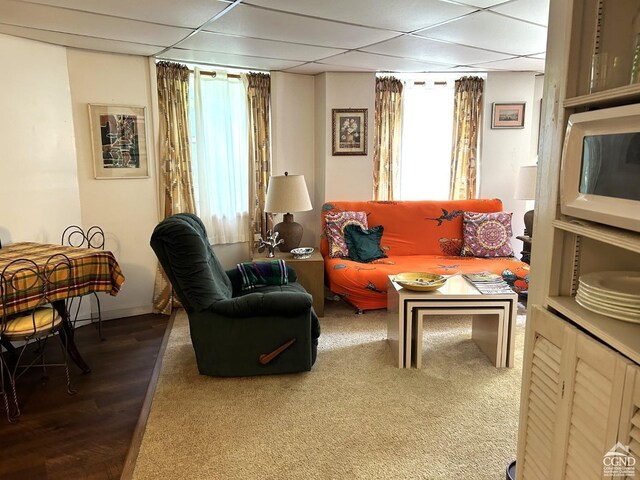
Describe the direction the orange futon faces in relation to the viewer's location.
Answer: facing the viewer

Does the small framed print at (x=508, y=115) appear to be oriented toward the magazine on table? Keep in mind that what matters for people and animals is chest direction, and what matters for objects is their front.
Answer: yes

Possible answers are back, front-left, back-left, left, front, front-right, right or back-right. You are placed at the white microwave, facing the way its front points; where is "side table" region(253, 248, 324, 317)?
right

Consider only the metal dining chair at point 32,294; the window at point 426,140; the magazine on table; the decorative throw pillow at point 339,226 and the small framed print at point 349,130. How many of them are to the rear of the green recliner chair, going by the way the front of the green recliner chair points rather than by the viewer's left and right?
1

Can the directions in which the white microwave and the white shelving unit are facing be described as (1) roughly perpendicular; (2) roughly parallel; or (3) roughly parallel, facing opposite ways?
roughly parallel

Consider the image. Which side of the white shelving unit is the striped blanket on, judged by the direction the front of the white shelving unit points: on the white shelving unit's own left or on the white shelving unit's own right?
on the white shelving unit's own right

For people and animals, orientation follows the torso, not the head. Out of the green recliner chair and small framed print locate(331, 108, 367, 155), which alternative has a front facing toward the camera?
the small framed print

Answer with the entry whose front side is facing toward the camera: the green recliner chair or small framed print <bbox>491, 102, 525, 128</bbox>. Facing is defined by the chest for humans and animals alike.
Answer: the small framed print

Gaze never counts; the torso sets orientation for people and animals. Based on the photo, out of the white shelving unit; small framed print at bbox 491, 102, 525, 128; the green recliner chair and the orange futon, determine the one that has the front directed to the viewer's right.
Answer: the green recliner chair

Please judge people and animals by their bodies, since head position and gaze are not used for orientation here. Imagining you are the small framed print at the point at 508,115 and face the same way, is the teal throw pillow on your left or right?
on your right

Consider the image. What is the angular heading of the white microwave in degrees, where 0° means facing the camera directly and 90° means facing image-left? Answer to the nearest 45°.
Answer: approximately 45°

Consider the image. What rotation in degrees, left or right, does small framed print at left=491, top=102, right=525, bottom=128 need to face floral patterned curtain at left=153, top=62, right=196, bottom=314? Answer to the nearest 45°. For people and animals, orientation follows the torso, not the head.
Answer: approximately 45° to its right

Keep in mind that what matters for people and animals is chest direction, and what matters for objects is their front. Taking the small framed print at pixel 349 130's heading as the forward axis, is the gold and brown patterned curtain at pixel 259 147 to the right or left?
on its right

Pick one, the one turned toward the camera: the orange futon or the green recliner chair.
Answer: the orange futon

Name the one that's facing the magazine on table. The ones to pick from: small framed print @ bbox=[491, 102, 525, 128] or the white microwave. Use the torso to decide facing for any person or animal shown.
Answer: the small framed print

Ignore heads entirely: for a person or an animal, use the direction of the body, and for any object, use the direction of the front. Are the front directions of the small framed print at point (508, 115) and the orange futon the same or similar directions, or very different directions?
same or similar directions

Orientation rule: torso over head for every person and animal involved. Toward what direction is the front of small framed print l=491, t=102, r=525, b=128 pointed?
toward the camera

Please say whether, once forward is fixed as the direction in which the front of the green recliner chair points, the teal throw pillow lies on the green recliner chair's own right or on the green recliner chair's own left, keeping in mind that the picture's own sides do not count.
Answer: on the green recliner chair's own left

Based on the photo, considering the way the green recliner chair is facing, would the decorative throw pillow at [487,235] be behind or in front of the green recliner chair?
in front

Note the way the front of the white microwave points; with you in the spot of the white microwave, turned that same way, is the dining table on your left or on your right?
on your right
